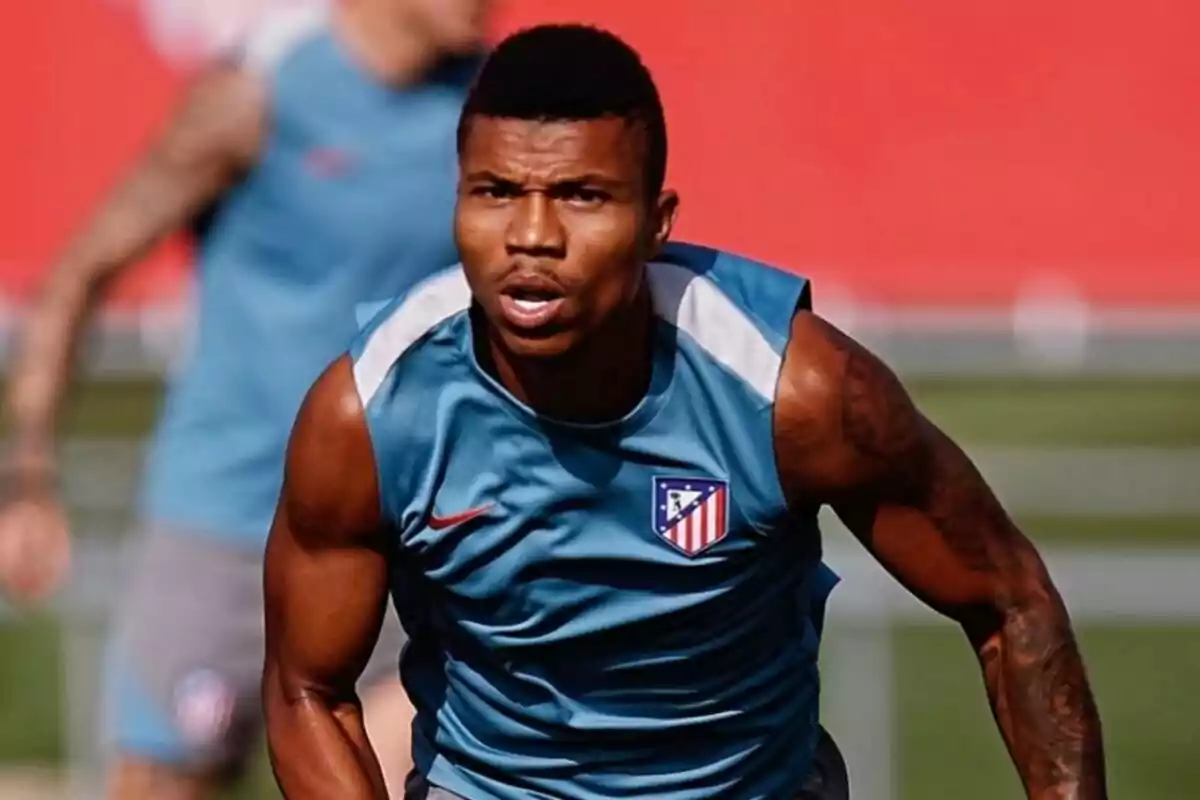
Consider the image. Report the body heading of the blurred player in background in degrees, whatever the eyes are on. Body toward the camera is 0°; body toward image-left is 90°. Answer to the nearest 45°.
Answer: approximately 315°
